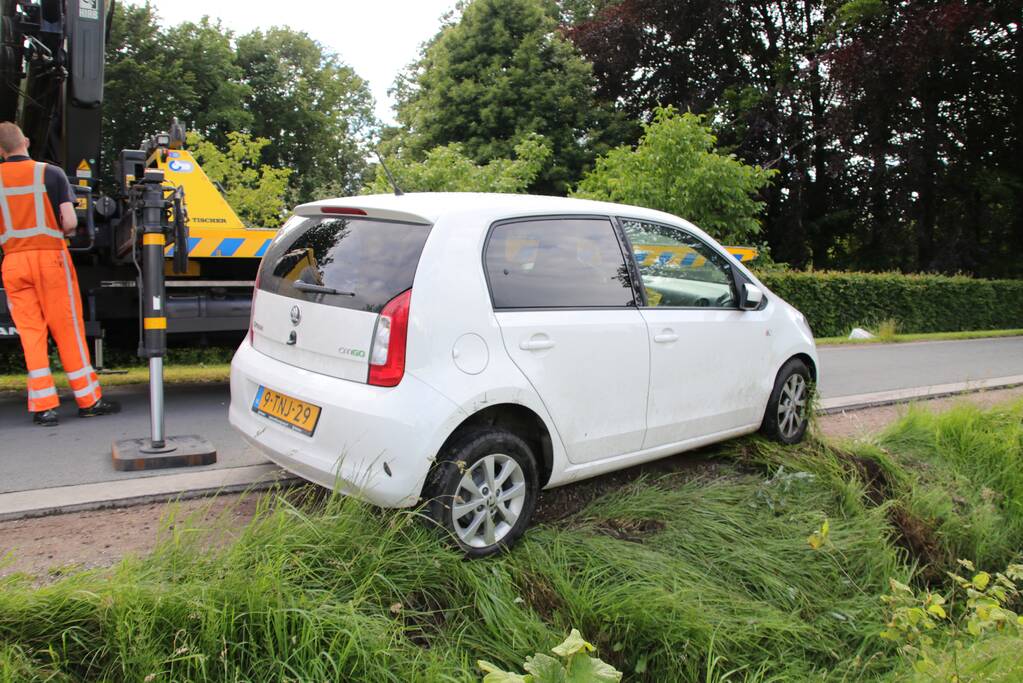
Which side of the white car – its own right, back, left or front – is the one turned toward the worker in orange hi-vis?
left

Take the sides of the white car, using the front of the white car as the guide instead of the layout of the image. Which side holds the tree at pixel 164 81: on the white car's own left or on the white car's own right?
on the white car's own left

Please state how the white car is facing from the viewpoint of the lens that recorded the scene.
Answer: facing away from the viewer and to the right of the viewer

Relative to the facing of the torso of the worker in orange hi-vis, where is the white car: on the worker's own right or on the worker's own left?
on the worker's own right

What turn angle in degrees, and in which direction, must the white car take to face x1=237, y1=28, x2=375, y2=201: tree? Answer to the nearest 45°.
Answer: approximately 45° to its left

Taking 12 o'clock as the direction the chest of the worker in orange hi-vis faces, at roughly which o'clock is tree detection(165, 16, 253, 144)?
The tree is roughly at 11 o'clock from the worker in orange hi-vis.

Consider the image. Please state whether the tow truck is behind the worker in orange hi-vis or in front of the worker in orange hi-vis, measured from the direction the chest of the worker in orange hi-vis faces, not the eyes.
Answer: in front

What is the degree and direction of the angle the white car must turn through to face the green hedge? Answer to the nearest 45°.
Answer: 0° — it already faces it

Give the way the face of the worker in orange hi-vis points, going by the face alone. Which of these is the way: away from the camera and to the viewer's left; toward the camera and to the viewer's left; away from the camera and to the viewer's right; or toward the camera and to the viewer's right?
away from the camera and to the viewer's right

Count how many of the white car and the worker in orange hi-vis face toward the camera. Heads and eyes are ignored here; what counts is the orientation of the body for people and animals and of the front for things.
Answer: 0

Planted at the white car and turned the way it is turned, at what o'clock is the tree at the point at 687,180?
The tree is roughly at 11 o'clock from the white car.

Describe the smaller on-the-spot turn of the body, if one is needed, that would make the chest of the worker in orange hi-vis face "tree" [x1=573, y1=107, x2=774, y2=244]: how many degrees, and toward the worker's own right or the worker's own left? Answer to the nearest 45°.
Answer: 0° — they already face it

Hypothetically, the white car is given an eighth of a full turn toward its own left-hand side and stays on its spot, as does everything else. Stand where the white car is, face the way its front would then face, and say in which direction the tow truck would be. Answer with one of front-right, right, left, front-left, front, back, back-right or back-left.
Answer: front-left

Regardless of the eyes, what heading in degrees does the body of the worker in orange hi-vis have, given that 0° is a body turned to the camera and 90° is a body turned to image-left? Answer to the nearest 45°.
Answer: approximately 225°

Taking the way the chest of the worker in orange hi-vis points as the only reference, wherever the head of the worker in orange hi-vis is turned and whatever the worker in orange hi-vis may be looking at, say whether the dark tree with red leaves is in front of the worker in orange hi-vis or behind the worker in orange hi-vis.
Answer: in front

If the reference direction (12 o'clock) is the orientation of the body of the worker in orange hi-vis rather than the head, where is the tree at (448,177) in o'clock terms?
The tree is roughly at 12 o'clock from the worker in orange hi-vis.
